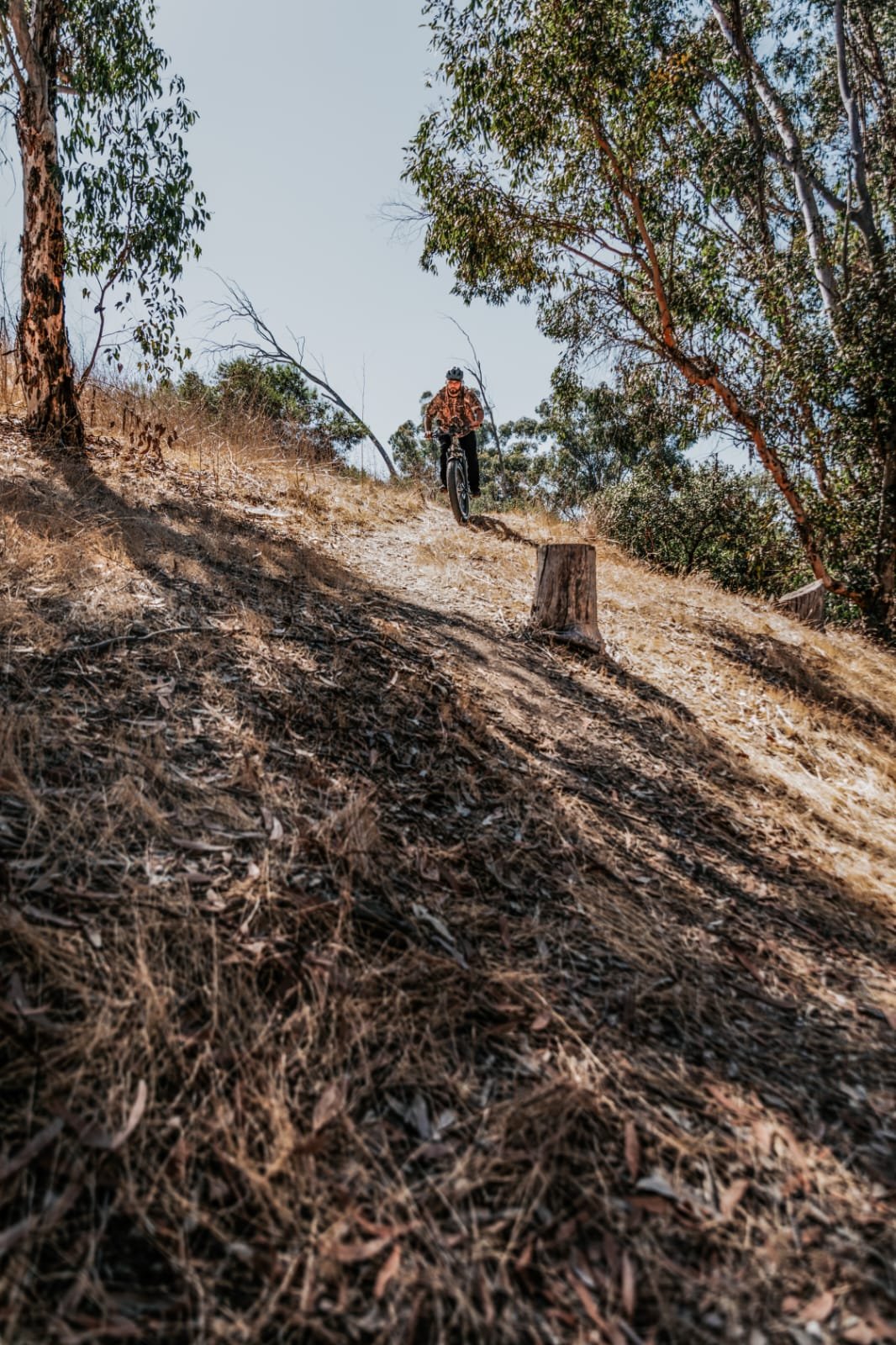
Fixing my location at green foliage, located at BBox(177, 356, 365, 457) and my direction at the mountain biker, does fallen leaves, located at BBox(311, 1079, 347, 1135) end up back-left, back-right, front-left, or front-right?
front-right

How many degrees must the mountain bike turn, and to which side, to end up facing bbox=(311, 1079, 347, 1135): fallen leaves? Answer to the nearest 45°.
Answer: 0° — it already faces it

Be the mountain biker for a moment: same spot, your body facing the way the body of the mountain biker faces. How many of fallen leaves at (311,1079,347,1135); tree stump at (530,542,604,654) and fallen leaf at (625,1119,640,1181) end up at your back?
0

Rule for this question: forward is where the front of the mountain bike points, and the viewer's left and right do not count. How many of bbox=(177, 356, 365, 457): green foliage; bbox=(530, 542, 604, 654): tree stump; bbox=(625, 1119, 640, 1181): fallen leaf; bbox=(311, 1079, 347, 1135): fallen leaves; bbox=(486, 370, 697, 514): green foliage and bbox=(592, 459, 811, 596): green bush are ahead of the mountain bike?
3

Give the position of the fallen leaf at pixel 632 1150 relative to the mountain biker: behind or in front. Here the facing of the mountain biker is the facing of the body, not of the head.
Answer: in front

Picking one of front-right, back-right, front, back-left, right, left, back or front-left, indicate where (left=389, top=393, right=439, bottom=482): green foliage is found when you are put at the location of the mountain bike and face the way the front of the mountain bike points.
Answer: back

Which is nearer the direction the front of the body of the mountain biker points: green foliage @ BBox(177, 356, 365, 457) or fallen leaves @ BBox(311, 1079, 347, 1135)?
the fallen leaves

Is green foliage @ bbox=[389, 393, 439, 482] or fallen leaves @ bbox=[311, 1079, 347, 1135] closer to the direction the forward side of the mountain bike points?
the fallen leaves

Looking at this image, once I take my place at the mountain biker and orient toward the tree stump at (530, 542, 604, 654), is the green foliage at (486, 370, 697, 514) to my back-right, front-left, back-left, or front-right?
back-left

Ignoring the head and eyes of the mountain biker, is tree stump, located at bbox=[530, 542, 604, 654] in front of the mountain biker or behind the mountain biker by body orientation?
in front

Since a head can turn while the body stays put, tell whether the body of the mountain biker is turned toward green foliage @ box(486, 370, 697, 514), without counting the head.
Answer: no

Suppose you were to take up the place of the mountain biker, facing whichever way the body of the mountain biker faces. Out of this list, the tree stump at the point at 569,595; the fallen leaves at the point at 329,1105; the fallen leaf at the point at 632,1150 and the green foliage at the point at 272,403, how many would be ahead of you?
3

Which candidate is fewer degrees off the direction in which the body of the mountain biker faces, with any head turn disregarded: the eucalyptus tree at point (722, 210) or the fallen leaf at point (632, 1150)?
the fallen leaf

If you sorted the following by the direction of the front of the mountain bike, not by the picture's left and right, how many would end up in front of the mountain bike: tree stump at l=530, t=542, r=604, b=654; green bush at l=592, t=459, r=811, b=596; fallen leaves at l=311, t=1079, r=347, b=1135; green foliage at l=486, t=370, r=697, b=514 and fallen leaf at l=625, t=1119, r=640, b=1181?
3

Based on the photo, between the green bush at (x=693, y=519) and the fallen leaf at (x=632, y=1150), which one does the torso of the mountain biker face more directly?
the fallen leaf

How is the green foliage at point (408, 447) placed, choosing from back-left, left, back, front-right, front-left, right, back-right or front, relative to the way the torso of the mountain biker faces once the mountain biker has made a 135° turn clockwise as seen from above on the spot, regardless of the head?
front-right

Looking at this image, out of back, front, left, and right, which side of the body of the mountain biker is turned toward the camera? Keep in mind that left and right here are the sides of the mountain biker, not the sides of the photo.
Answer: front
